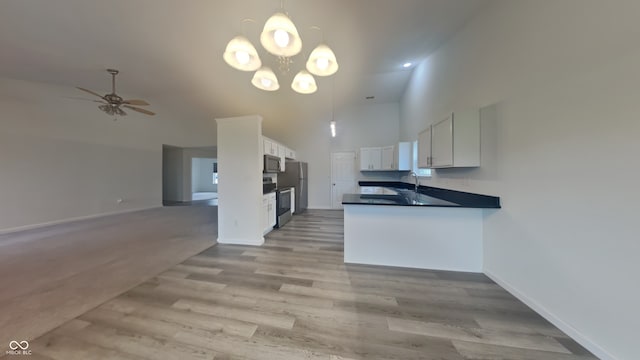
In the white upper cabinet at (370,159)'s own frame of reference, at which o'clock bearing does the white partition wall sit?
The white partition wall is roughly at 1 o'clock from the white upper cabinet.

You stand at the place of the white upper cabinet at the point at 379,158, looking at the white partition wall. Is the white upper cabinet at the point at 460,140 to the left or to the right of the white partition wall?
left

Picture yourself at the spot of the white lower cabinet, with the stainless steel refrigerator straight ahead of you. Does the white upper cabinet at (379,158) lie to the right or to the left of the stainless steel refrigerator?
right

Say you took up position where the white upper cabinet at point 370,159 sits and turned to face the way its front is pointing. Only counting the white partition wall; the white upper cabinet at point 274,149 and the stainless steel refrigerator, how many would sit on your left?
0

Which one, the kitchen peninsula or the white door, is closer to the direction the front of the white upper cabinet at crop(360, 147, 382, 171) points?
the kitchen peninsula

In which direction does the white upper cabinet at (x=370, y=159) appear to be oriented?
toward the camera

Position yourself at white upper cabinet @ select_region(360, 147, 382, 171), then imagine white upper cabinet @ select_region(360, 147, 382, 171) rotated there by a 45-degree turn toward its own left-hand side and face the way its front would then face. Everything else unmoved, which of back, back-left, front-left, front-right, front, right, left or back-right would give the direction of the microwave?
right

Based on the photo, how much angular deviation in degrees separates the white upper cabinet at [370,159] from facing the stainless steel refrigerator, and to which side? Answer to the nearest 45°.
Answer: approximately 90° to its right

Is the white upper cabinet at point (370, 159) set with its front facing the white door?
no

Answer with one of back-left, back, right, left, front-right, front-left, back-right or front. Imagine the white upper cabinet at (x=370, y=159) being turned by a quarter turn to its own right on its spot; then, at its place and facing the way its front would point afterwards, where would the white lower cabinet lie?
front-left

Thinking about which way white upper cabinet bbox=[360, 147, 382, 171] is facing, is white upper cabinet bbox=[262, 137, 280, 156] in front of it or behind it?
in front

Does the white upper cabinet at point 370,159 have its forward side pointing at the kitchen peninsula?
yes
